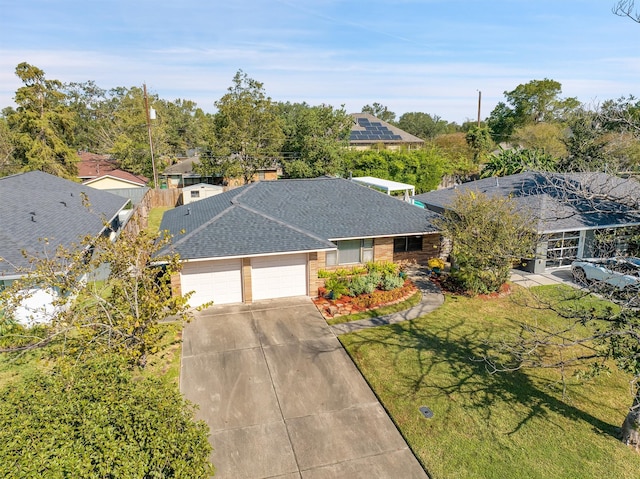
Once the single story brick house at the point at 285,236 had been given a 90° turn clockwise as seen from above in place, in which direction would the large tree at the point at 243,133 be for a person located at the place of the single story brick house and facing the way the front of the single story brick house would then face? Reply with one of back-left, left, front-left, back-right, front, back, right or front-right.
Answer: right

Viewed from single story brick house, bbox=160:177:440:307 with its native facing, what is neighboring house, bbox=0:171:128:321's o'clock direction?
The neighboring house is roughly at 3 o'clock from the single story brick house.

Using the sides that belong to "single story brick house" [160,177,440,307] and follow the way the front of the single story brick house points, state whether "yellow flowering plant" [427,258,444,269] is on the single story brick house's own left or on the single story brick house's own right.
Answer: on the single story brick house's own left

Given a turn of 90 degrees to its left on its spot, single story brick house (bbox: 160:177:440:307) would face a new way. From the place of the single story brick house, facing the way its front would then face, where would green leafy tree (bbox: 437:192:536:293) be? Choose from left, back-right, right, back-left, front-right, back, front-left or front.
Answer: front

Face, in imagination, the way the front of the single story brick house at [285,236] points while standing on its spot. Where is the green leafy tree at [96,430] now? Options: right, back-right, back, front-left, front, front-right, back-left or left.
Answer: front

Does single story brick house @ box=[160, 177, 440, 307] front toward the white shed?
no

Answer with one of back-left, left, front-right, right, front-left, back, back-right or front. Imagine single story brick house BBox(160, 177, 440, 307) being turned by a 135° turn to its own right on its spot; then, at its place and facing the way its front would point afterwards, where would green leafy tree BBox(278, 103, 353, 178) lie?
front-right

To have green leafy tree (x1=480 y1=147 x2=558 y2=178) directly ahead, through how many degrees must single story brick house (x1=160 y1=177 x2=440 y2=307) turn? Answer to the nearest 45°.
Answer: approximately 135° to its left

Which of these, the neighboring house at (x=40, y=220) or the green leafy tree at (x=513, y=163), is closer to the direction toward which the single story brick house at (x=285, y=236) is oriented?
the neighboring house

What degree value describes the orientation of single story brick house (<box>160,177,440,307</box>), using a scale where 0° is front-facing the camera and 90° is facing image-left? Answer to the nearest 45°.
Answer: approximately 0°

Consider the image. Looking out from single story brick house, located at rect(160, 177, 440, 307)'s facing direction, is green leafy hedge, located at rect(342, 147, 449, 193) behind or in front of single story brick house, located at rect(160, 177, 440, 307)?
behind

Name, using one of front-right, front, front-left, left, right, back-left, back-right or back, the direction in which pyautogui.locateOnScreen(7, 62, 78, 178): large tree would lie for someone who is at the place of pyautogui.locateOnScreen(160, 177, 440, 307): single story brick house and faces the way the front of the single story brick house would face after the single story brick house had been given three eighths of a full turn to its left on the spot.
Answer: left

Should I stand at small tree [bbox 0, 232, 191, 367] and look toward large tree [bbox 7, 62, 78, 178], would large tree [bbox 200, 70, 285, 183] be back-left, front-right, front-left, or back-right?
front-right

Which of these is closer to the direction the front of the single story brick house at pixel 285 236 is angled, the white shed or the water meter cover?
the water meter cover
